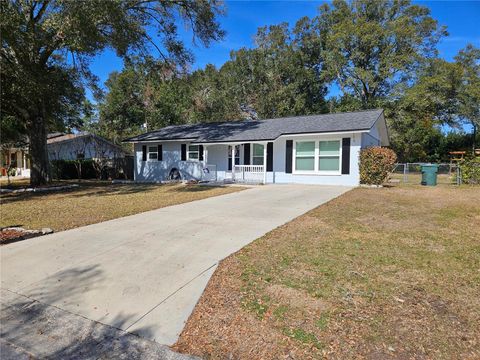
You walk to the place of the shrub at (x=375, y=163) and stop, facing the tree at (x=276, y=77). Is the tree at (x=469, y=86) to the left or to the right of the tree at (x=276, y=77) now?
right

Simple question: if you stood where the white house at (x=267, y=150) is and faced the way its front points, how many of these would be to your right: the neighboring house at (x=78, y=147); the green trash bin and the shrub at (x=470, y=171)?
1

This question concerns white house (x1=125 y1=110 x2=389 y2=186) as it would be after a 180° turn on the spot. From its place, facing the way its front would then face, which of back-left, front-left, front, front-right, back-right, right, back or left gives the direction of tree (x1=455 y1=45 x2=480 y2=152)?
front

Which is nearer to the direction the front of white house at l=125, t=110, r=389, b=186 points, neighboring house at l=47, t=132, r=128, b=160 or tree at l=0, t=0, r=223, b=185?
the tree

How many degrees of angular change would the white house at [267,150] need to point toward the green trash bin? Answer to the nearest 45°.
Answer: approximately 135° to its left

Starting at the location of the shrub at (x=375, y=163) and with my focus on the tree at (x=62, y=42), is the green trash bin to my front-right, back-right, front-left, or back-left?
back-right

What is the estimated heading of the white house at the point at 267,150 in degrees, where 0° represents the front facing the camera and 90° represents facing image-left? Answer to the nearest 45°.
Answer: approximately 45°

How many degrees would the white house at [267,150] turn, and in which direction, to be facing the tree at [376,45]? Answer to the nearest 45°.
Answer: approximately 180°

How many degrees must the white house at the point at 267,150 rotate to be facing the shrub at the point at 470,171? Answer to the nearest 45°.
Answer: approximately 135° to its left

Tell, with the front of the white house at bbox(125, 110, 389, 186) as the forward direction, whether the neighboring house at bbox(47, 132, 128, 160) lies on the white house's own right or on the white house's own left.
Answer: on the white house's own right
